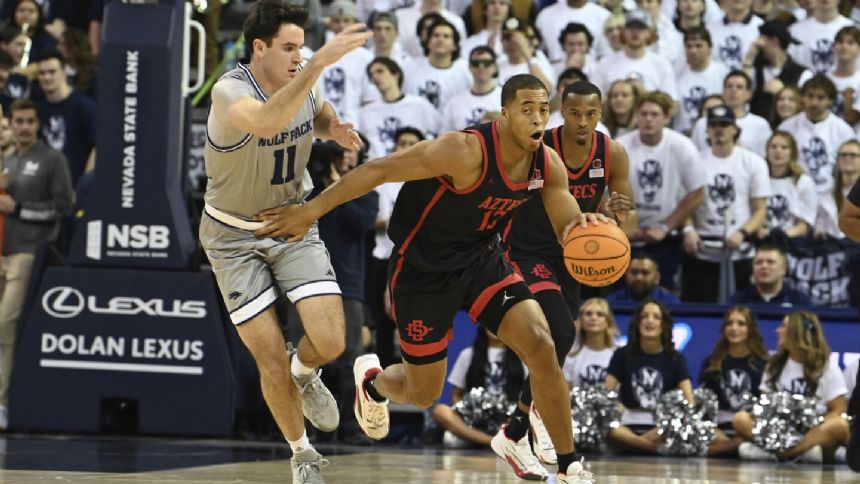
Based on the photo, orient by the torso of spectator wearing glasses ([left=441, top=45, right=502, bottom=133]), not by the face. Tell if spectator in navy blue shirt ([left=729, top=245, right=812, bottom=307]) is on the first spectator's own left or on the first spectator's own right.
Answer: on the first spectator's own left

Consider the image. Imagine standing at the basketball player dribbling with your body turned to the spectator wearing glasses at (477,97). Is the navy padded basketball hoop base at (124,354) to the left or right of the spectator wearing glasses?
left

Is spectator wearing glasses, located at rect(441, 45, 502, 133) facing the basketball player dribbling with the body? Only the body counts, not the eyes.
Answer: yes

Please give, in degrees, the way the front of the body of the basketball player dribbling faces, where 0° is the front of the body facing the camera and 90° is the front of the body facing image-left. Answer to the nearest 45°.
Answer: approximately 315°

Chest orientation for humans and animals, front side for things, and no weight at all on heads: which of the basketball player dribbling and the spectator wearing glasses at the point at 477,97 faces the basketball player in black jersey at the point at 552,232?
the spectator wearing glasses

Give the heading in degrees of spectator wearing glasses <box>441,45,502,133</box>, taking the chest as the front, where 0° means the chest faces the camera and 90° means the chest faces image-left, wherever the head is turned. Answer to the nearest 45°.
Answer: approximately 0°

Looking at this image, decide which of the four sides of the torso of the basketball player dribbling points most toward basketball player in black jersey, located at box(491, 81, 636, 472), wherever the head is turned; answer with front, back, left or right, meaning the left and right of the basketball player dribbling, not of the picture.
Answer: left

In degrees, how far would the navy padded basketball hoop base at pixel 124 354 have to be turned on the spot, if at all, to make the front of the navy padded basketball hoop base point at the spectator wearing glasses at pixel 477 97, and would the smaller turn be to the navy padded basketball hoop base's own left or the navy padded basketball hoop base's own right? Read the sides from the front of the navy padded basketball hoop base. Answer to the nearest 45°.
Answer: approximately 90° to the navy padded basketball hoop base's own left

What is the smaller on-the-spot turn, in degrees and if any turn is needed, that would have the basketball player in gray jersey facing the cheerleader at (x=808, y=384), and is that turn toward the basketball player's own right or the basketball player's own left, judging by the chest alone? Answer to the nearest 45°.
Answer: approximately 90° to the basketball player's own left

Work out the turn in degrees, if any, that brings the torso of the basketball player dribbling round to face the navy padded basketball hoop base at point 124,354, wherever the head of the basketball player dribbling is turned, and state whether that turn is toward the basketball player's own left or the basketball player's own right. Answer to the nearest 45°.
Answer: approximately 180°
